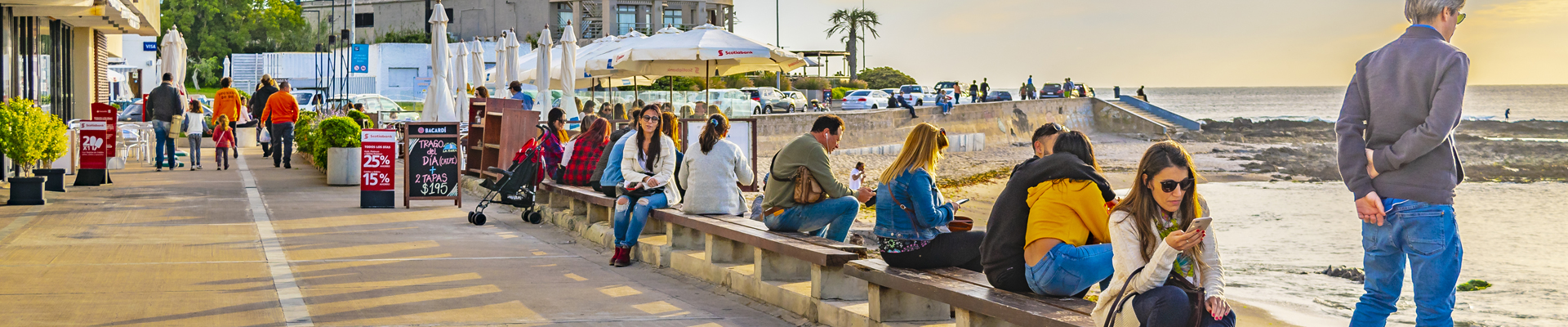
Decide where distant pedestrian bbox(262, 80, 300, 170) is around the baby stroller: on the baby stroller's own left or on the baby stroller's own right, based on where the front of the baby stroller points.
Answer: on the baby stroller's own right

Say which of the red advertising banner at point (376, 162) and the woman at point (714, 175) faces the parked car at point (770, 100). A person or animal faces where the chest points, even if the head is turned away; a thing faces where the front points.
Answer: the woman

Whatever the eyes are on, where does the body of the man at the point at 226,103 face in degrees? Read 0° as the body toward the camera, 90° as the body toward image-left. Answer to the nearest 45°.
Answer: approximately 180°

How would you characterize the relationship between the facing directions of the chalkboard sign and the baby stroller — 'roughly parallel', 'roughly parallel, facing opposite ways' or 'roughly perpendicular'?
roughly perpendicular

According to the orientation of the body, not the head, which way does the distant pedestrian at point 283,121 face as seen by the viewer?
away from the camera

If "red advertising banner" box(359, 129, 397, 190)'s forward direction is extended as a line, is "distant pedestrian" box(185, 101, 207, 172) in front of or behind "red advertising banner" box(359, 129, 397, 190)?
behind

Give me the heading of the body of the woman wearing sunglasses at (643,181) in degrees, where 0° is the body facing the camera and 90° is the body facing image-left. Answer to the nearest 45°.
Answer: approximately 45°

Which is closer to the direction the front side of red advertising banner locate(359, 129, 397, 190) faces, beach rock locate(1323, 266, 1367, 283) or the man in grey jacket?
the man in grey jacket

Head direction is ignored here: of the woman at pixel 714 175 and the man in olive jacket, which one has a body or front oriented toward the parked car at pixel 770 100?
the woman

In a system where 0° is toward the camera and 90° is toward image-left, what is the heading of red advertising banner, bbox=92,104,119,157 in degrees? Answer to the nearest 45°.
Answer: approximately 0°

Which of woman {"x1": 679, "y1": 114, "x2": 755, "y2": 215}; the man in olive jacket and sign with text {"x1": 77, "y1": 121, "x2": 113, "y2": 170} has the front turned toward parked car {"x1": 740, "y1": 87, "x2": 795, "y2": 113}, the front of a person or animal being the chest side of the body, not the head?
the woman

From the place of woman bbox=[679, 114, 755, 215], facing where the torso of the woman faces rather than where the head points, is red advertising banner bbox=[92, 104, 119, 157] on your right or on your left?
on your left
